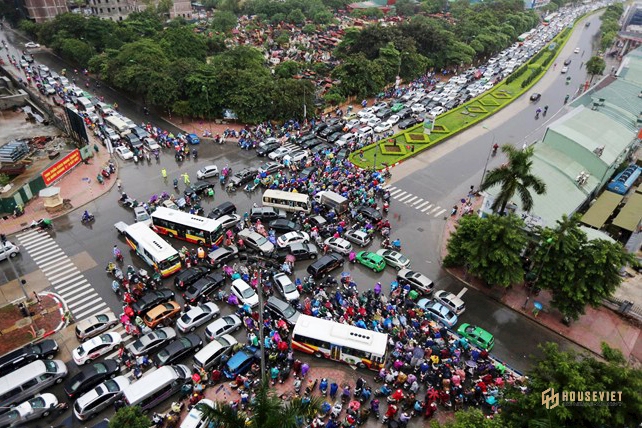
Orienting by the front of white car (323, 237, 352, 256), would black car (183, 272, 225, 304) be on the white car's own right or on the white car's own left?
on the white car's own left

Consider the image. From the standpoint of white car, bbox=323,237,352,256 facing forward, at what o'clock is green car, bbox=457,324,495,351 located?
The green car is roughly at 6 o'clock from the white car.

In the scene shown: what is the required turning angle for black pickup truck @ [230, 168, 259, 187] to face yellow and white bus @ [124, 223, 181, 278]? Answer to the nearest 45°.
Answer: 0° — it already faces it

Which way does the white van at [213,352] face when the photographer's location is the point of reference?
facing away from the viewer and to the right of the viewer

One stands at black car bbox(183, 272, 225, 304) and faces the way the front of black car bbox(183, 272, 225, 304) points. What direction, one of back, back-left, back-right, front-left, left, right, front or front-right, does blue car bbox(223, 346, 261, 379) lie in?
back-right

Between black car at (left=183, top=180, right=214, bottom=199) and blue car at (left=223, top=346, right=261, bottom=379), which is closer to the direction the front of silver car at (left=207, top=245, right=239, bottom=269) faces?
the black car

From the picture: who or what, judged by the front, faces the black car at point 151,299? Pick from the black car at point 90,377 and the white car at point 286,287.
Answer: the black car at point 90,377

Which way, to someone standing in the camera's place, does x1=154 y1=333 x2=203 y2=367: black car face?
facing away from the viewer and to the right of the viewer
